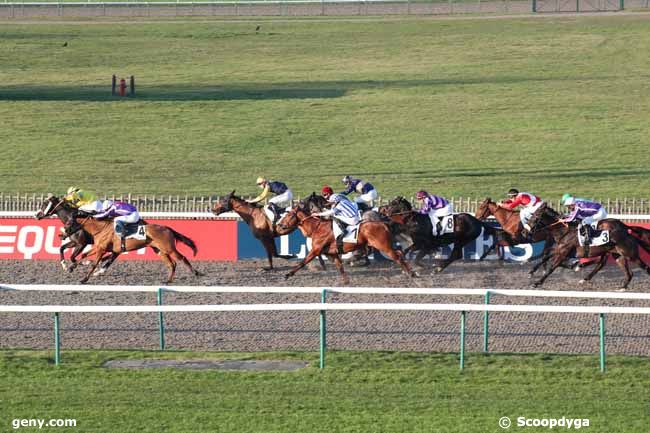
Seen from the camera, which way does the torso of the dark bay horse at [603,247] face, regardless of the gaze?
to the viewer's left

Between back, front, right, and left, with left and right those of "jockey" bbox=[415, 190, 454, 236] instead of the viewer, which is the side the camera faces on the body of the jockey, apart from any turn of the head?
left

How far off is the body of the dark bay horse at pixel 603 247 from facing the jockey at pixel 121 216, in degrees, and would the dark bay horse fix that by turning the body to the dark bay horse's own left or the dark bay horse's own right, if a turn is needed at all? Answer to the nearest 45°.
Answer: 0° — it already faces them

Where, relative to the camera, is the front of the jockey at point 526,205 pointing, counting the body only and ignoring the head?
to the viewer's left

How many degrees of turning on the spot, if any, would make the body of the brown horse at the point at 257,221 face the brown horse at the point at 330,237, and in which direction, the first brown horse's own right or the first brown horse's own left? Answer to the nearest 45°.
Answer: approximately 135° to the first brown horse's own left

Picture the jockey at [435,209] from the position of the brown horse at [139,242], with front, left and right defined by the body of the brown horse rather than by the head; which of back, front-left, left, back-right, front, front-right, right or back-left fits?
back

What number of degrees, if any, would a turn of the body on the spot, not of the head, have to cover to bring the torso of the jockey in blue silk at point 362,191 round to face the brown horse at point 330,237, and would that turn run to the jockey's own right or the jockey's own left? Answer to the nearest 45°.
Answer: approximately 90° to the jockey's own left

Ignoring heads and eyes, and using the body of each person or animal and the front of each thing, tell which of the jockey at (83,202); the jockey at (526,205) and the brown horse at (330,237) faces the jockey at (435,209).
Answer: the jockey at (526,205)

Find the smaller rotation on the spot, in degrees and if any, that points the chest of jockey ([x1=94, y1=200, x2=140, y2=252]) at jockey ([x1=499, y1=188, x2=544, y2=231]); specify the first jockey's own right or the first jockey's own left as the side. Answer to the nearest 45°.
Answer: approximately 180°

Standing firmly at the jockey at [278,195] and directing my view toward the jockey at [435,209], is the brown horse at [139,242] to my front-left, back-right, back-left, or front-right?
back-right

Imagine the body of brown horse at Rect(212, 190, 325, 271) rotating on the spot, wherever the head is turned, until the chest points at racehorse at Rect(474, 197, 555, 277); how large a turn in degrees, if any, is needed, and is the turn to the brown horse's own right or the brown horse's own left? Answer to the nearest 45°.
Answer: approximately 180°

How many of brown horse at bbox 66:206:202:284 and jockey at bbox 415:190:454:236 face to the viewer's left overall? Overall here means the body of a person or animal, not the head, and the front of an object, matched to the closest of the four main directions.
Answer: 2

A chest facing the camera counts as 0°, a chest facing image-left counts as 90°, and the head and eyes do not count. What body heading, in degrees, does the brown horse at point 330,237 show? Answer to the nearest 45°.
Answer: approximately 90°
